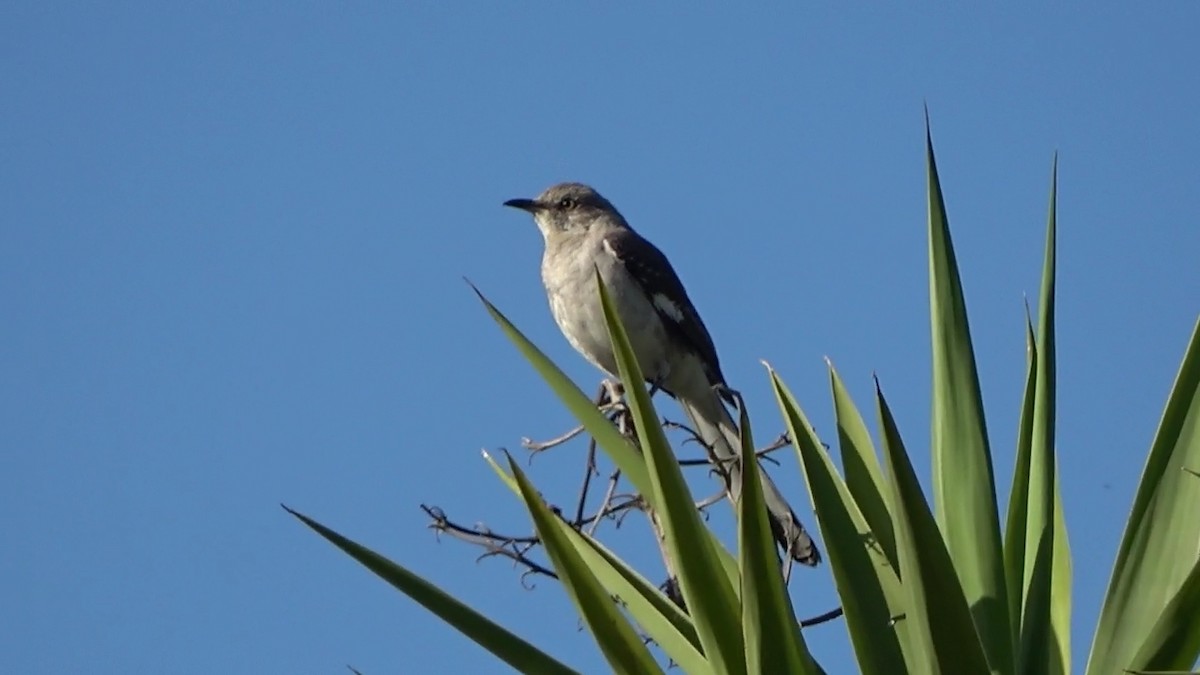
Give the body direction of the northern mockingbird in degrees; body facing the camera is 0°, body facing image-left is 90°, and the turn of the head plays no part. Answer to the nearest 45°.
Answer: approximately 90°
